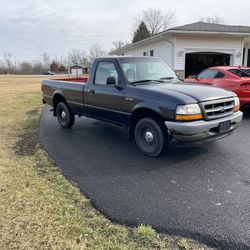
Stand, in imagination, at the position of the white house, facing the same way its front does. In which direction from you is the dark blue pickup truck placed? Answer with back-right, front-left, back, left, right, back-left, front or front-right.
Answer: front

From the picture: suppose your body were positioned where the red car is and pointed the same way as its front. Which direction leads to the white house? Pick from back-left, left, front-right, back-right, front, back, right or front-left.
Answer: front-right

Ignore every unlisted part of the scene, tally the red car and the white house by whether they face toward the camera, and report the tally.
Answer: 1

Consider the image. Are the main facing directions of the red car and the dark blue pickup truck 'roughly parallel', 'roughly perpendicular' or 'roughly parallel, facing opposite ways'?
roughly parallel, facing opposite ways

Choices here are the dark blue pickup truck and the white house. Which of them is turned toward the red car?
the white house

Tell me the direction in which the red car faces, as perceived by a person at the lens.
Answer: facing away from the viewer and to the left of the viewer

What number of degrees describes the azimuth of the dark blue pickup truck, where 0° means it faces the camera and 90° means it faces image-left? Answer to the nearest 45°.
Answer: approximately 315°

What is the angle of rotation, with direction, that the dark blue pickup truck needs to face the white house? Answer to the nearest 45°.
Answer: approximately 135° to its left

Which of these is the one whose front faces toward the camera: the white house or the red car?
the white house

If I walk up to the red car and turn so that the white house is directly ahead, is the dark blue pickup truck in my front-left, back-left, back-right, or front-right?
back-left

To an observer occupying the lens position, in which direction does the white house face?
facing the viewer

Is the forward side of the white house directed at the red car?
yes

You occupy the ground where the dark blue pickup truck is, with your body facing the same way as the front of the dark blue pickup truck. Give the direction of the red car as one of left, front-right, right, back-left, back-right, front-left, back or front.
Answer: left
